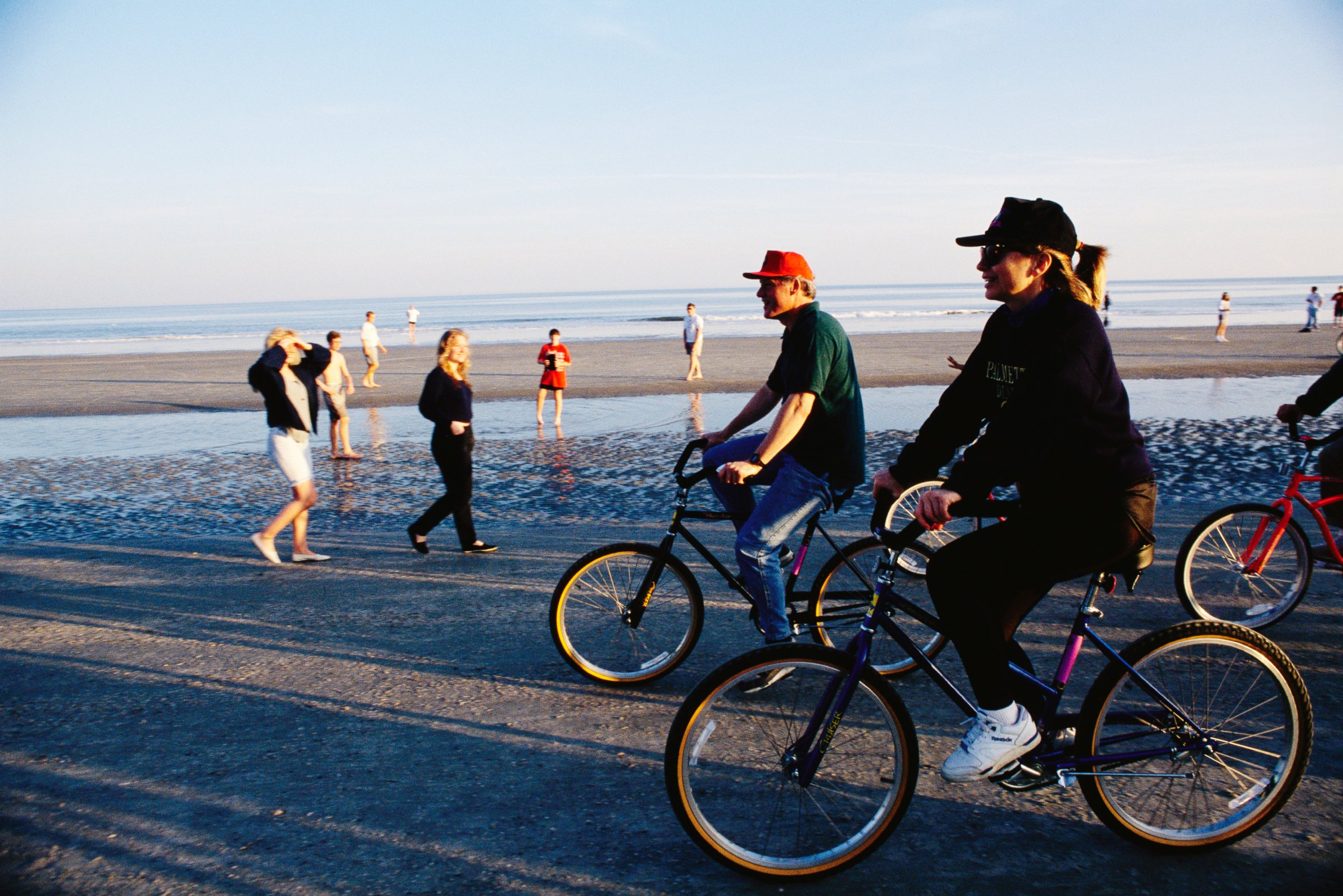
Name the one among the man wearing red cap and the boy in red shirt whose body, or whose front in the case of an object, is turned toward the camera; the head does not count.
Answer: the boy in red shirt

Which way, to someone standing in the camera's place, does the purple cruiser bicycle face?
facing to the left of the viewer

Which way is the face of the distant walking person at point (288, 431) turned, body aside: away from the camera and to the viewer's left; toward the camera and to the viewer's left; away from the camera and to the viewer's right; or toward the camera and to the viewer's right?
toward the camera and to the viewer's right

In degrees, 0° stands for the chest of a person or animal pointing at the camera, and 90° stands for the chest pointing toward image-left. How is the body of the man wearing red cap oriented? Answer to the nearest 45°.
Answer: approximately 90°

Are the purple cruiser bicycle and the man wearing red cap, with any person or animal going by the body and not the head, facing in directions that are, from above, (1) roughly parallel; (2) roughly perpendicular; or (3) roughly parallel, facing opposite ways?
roughly parallel

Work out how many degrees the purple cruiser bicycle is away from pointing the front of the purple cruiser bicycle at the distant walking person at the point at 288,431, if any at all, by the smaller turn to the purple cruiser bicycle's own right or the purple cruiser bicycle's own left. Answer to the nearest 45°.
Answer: approximately 45° to the purple cruiser bicycle's own right

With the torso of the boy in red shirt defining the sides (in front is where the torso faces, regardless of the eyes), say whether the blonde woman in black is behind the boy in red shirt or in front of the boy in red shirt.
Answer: in front

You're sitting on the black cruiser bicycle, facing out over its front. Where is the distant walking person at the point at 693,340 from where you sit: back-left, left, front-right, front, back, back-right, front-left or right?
right

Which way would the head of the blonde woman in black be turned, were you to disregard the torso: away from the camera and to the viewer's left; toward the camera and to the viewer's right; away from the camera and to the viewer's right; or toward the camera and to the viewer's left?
toward the camera and to the viewer's right

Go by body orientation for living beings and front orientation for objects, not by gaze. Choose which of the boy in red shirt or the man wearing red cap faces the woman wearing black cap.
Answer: the boy in red shirt

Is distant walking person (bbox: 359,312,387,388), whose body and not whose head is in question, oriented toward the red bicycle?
no

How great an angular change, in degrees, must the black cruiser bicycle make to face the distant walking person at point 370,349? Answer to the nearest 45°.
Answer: approximately 45° to its right

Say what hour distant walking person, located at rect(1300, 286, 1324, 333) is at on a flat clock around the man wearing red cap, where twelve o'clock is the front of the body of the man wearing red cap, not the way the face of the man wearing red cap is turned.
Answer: The distant walking person is roughly at 4 o'clock from the man wearing red cap.

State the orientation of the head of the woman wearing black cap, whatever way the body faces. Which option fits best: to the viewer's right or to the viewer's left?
to the viewer's left
